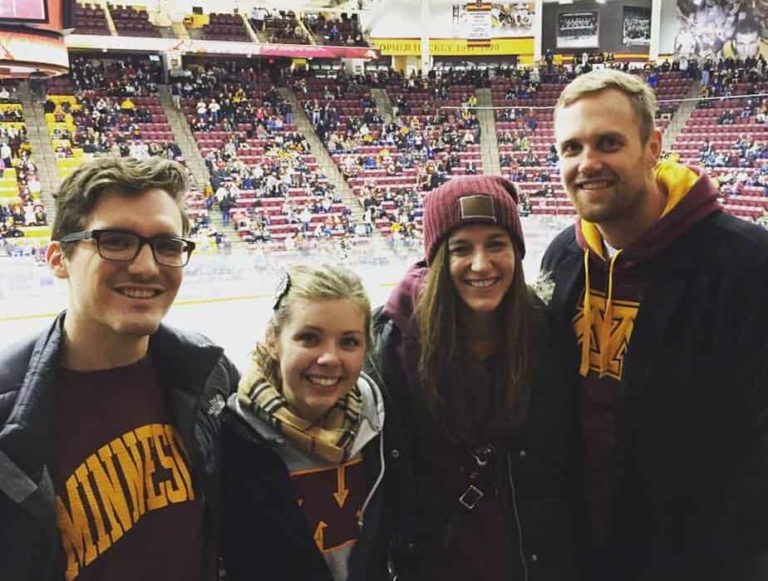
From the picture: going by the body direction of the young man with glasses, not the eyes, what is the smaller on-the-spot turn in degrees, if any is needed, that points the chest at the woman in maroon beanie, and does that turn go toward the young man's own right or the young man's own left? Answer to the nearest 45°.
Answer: approximately 45° to the young man's own left

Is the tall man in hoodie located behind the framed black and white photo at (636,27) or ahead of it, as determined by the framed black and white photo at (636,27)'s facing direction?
ahead

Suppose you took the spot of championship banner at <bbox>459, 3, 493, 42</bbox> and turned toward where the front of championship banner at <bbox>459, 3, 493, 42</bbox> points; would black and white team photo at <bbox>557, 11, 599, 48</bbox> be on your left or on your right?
on your left

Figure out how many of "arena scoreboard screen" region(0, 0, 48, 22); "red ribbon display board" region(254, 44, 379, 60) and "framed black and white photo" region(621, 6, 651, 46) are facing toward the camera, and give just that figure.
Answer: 3

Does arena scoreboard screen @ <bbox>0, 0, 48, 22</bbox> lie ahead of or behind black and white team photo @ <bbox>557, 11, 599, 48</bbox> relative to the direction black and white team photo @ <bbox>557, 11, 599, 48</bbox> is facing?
ahead

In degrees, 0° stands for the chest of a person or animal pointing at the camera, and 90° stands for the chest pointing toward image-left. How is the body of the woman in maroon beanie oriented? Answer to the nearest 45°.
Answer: approximately 0°

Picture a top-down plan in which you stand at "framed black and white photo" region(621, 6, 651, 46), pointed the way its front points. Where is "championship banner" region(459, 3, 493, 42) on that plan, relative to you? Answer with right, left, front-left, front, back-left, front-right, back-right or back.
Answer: front-right

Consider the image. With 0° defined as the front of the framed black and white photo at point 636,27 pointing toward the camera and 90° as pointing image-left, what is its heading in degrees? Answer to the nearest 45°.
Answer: approximately 0°

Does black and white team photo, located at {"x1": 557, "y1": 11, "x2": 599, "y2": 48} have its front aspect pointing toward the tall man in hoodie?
yes

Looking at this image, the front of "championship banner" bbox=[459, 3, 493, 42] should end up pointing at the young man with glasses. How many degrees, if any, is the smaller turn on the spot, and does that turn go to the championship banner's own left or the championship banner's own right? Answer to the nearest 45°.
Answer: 0° — it already faces them
